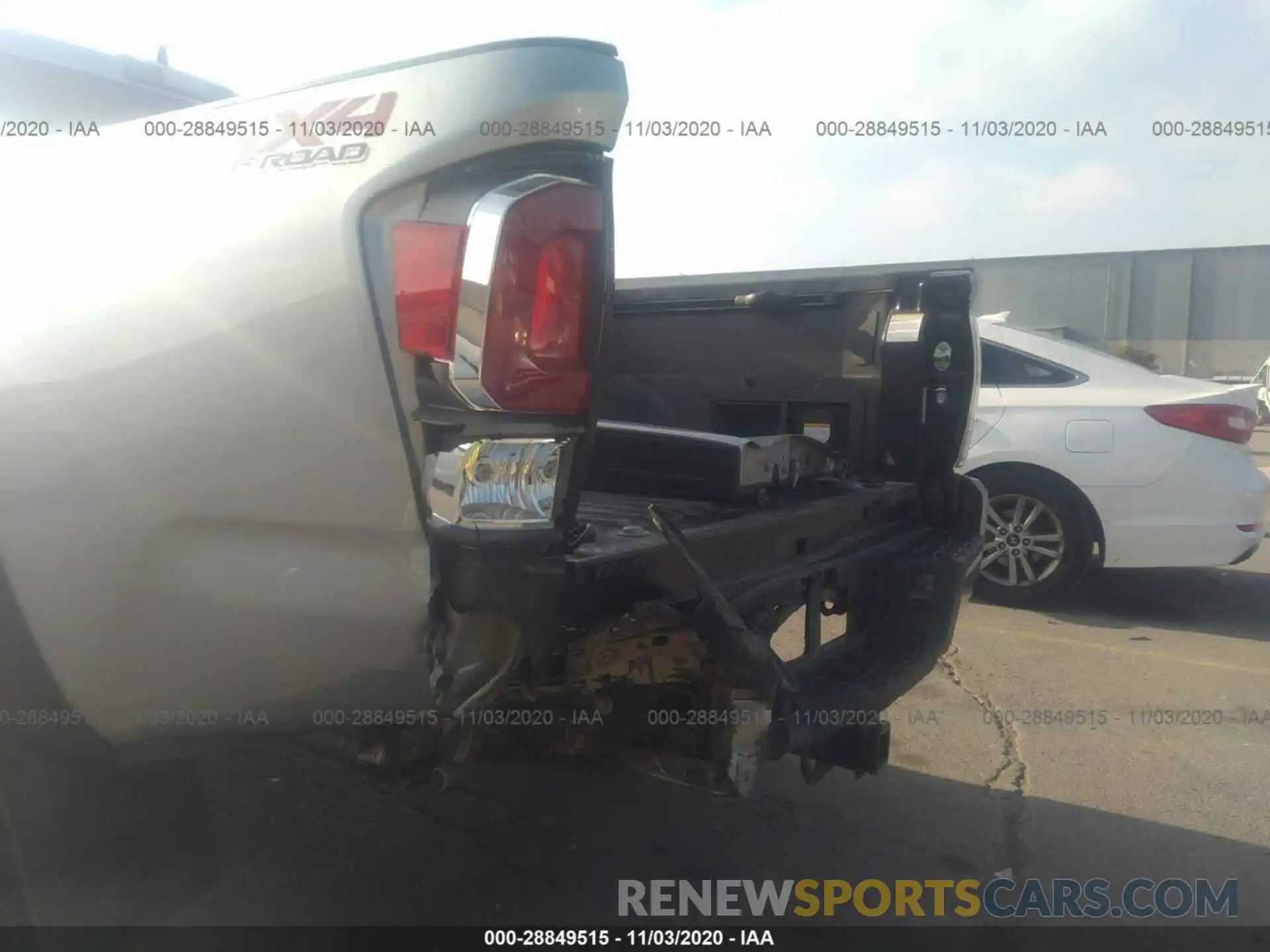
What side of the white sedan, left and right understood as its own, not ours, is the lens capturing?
left
